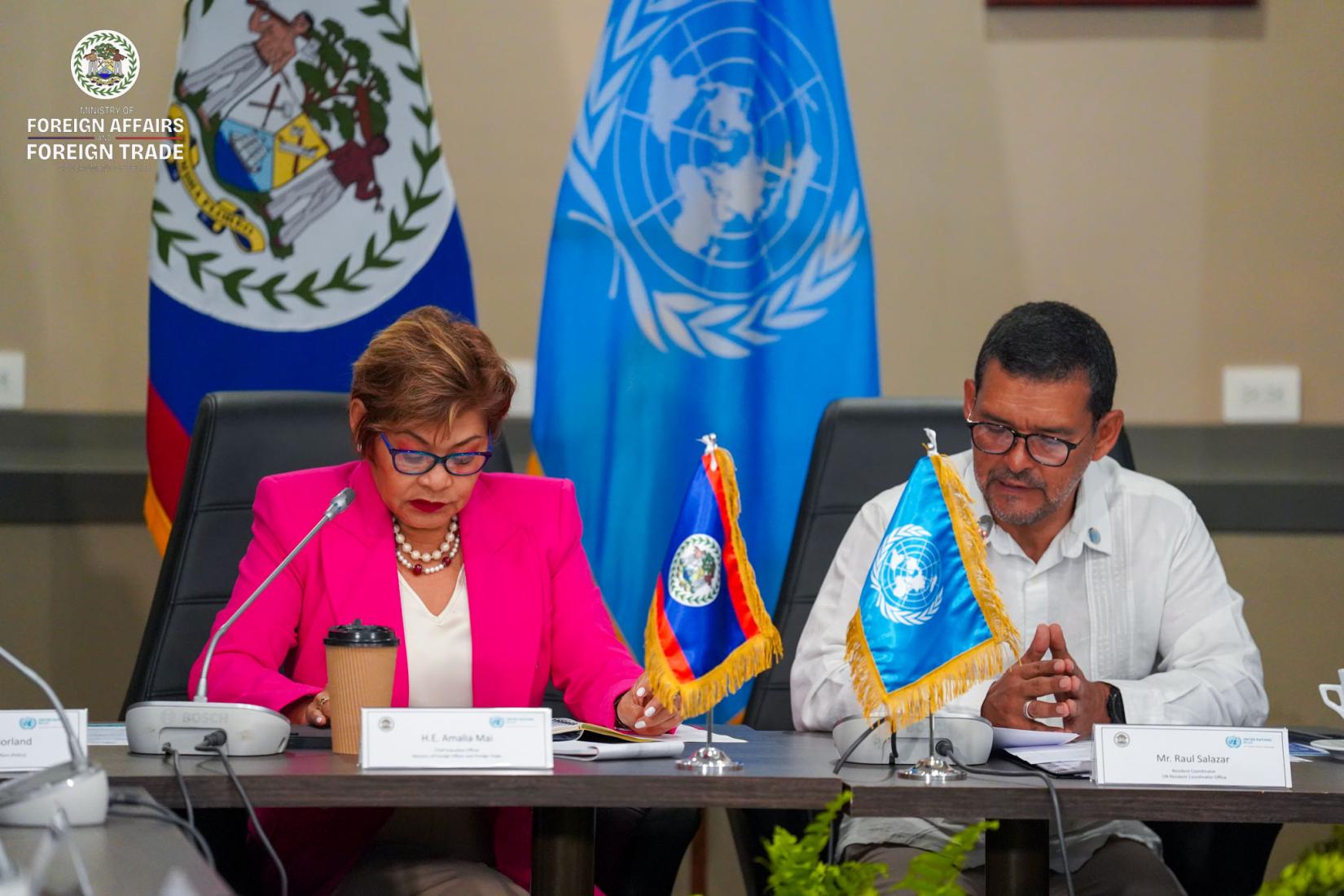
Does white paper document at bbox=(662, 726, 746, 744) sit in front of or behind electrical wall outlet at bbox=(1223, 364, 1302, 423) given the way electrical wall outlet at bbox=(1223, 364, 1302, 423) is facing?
in front

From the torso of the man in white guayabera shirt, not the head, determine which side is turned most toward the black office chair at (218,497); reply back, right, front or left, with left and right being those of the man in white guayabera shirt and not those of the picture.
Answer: right

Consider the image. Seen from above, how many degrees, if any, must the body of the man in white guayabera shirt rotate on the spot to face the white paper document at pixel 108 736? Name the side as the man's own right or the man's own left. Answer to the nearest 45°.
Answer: approximately 45° to the man's own right

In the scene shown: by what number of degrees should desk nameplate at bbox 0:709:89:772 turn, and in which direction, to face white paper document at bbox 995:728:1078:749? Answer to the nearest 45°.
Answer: approximately 90° to its left

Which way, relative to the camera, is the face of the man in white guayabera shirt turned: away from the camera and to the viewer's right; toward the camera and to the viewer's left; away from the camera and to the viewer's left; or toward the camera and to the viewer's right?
toward the camera and to the viewer's left

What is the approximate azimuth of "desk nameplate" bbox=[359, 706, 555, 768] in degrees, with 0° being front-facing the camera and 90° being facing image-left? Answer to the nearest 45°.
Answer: approximately 0°

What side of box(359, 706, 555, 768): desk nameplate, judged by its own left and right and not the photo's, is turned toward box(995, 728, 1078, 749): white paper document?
left

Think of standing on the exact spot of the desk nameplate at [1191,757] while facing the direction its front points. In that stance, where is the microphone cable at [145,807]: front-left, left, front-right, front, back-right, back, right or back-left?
front-right

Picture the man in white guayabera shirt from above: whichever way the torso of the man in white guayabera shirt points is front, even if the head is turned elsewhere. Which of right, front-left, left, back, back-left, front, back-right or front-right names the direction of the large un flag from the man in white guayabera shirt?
back-right
